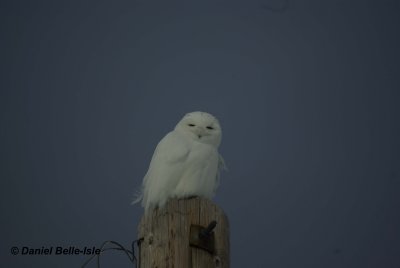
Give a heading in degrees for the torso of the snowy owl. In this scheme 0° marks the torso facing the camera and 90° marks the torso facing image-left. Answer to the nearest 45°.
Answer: approximately 315°
